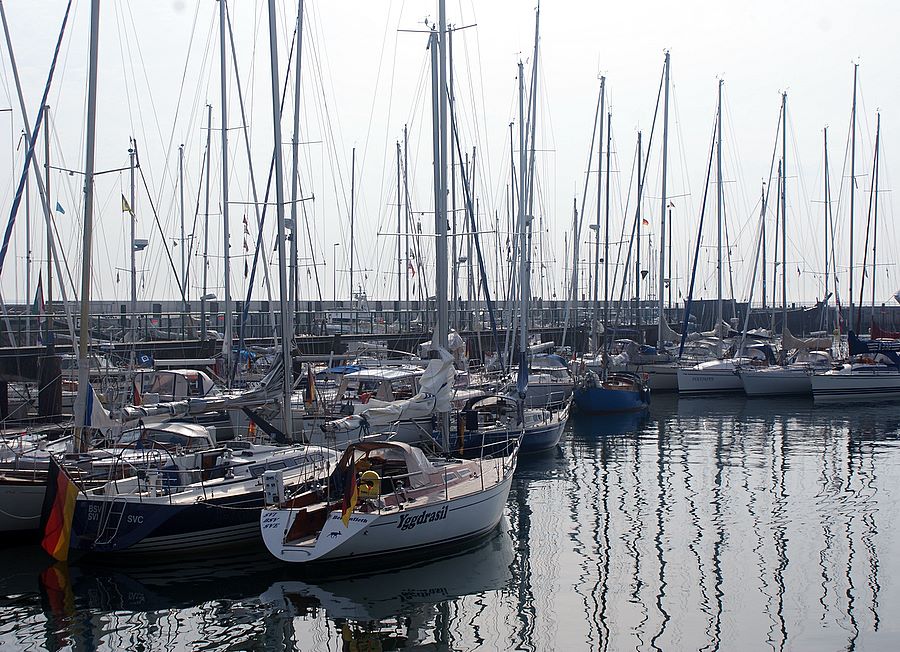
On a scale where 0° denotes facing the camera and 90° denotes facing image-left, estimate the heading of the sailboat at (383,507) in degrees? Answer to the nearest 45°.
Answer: approximately 225°

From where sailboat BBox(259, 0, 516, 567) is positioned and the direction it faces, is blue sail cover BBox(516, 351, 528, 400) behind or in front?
in front

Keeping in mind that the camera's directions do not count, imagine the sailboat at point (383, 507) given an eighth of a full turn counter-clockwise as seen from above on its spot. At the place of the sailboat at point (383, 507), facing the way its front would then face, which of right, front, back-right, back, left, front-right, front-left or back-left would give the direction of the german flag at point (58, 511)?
left
